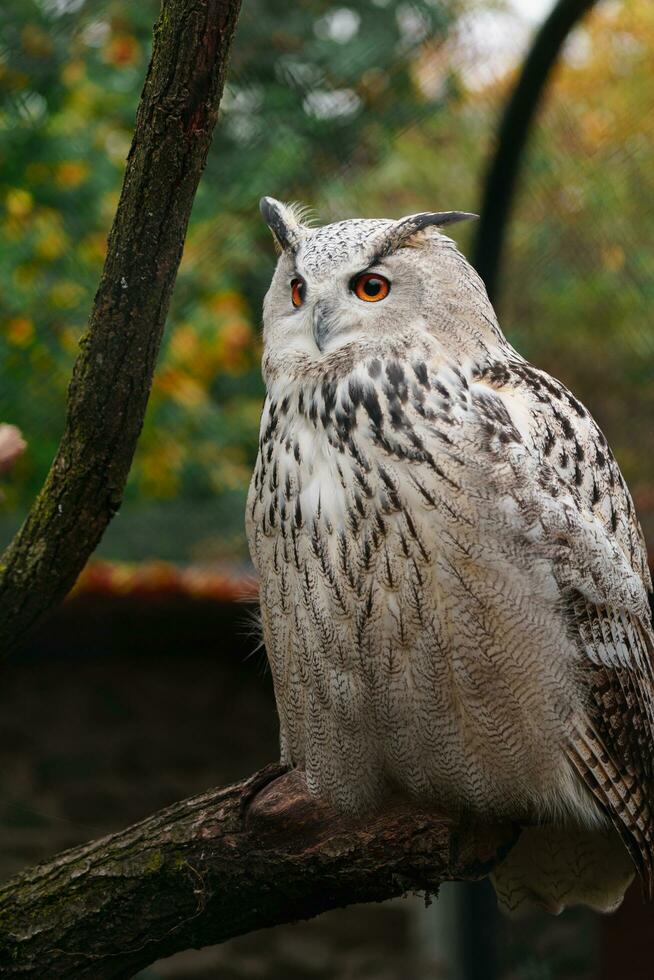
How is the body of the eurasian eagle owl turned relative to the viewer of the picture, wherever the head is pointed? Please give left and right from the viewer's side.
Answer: facing the viewer and to the left of the viewer
